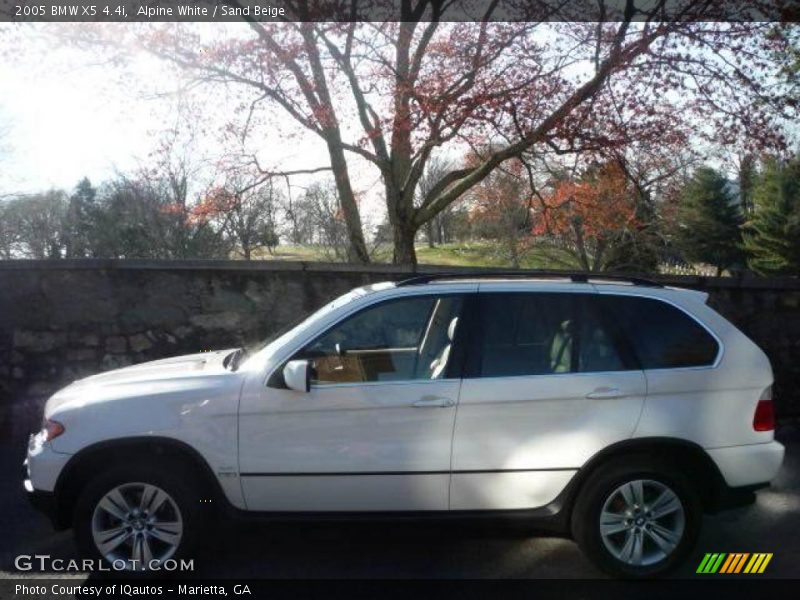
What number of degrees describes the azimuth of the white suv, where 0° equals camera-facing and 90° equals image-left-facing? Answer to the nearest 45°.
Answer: approximately 90°

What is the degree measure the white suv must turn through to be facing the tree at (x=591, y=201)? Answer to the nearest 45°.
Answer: approximately 90° to its right

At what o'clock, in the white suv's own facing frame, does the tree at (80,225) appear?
The tree is roughly at 2 o'clock from the white suv.

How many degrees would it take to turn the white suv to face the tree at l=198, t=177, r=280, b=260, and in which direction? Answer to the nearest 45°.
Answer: approximately 90° to its right

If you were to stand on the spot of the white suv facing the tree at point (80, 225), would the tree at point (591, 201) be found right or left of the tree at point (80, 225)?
right

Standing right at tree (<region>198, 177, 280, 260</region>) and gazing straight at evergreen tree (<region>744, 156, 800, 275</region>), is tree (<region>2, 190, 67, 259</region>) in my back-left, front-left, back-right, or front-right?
back-left
